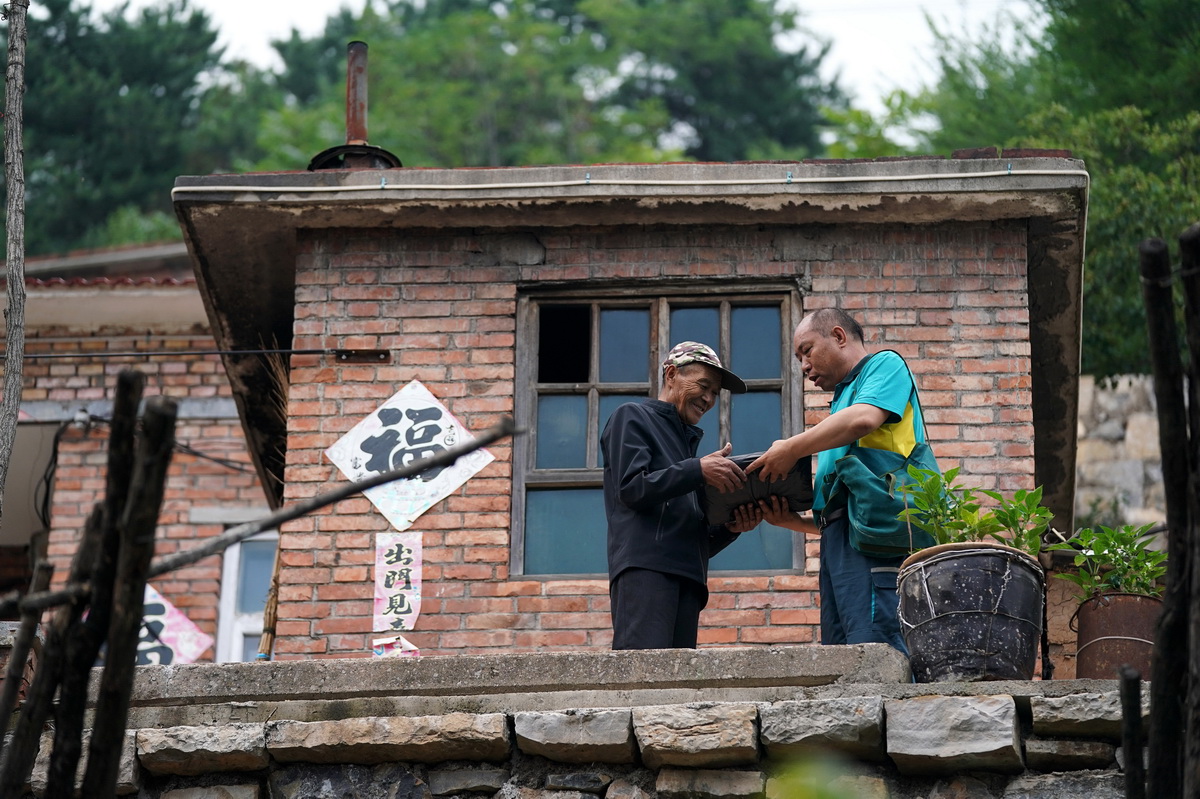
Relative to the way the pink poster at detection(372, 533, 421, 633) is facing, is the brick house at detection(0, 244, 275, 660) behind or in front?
behind

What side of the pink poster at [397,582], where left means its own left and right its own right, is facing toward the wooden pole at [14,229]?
right

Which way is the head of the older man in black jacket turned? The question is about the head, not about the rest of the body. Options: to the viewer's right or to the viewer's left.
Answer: to the viewer's right

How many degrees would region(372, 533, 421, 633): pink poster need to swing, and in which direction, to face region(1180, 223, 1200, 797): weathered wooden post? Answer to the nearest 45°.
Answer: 0° — it already faces it

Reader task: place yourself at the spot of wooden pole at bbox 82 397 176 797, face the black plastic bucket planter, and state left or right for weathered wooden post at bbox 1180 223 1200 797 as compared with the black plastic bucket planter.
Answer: right

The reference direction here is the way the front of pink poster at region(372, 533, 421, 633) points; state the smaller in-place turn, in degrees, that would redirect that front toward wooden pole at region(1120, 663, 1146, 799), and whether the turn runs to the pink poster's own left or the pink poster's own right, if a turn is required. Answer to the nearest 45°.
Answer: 0° — it already faces it

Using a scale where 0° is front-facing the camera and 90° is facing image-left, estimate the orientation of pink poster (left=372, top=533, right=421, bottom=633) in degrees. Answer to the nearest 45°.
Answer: approximately 0°

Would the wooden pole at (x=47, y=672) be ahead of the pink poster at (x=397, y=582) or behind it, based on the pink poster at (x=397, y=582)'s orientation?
ahead

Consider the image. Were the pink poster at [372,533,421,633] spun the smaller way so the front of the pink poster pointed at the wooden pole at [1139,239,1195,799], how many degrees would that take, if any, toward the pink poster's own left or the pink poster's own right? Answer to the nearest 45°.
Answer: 0° — it already faces it

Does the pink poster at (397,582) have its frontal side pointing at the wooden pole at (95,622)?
yes

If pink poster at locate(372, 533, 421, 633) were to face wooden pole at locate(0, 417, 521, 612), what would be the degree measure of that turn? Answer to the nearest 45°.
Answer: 0° — it already faces it

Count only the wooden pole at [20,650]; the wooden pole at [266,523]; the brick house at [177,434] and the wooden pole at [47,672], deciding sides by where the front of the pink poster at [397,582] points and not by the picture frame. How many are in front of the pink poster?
3

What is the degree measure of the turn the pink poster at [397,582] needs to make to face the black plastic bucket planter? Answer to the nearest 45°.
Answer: approximately 45° to its left
